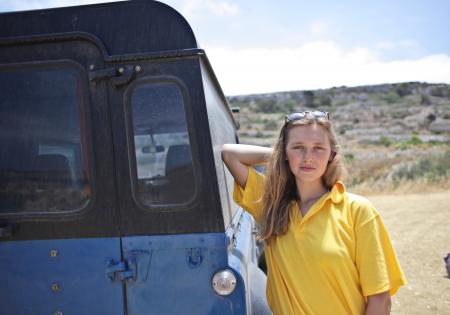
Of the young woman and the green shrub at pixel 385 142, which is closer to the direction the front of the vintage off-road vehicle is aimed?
the green shrub

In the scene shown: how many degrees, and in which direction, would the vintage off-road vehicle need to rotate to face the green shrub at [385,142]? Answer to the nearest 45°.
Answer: approximately 45° to its right

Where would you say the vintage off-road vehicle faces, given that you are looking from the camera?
facing away from the viewer

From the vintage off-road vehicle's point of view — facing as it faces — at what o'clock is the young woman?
The young woman is roughly at 4 o'clock from the vintage off-road vehicle.
